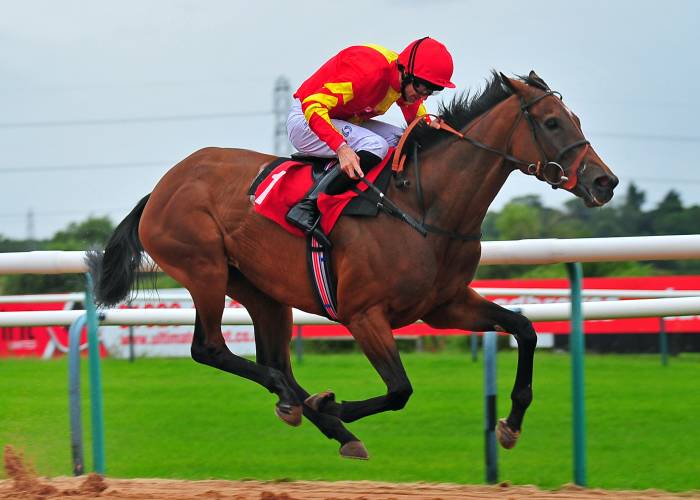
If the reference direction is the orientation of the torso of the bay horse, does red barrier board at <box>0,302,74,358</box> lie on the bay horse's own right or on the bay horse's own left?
on the bay horse's own left

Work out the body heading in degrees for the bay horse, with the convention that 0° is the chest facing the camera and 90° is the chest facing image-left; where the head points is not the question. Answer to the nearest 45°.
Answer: approximately 270°

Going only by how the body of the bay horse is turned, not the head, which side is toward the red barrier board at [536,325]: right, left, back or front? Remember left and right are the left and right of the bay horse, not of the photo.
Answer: left
